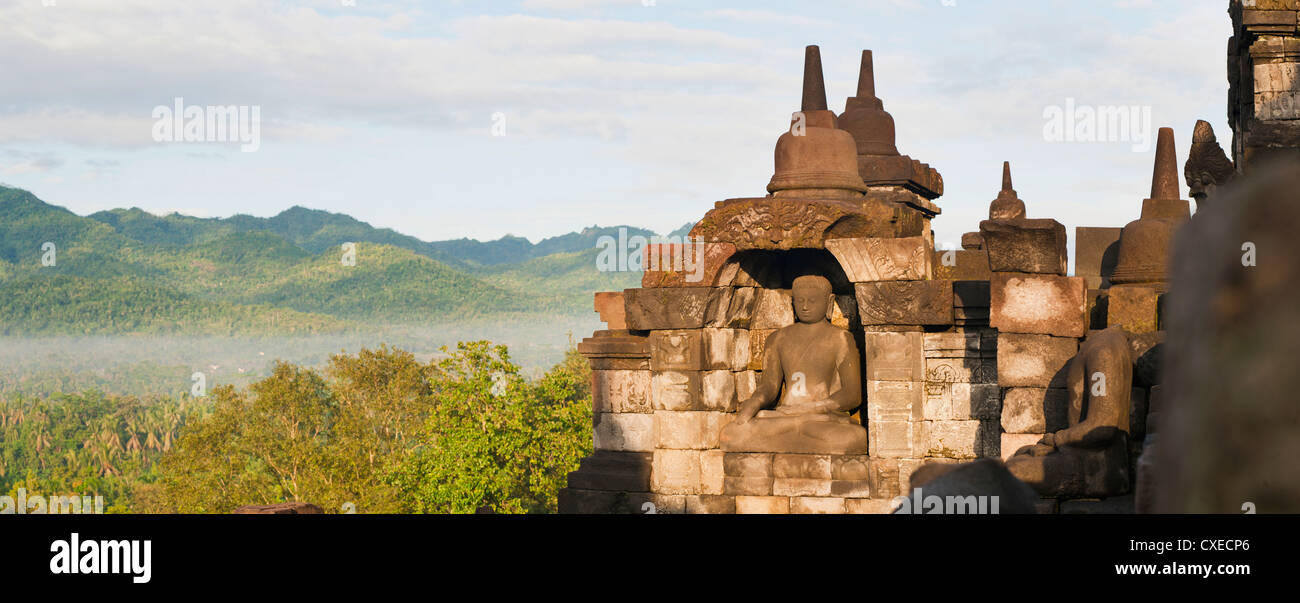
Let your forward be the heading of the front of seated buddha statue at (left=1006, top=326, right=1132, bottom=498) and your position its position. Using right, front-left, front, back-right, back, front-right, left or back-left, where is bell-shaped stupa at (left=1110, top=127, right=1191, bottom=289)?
right

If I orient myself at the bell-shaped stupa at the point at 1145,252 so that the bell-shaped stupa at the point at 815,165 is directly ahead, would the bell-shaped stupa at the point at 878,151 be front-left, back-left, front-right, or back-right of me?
front-right

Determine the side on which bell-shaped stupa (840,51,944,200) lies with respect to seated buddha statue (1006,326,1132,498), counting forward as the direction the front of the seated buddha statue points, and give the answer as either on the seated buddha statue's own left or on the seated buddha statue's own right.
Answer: on the seated buddha statue's own right

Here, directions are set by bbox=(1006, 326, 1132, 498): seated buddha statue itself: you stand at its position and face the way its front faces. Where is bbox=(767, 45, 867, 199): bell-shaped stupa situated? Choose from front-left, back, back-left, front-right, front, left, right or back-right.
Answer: front-right

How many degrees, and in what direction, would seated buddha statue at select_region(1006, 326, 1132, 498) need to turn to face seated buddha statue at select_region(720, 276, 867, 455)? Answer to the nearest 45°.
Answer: approximately 45° to its right

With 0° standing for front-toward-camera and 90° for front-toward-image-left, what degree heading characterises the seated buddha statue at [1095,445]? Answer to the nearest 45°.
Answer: approximately 90°

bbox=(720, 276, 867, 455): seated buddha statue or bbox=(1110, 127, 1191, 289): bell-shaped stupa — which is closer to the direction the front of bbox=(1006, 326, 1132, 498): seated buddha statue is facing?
the seated buddha statue
